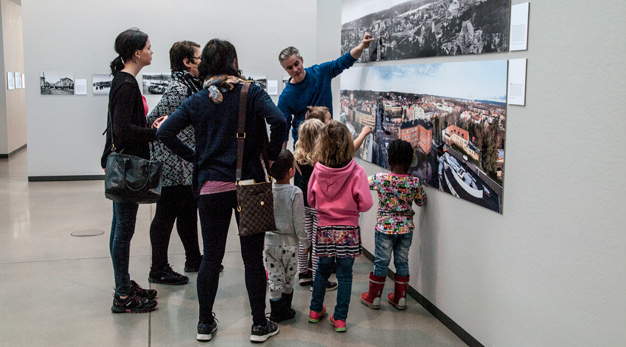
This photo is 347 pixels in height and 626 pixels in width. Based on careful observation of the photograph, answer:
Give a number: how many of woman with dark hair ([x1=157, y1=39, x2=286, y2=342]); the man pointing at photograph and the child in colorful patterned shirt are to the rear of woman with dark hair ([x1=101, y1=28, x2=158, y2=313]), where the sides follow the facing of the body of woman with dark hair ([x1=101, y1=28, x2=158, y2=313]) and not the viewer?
0

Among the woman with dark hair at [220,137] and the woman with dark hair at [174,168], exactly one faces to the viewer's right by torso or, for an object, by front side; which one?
the woman with dark hair at [174,168]

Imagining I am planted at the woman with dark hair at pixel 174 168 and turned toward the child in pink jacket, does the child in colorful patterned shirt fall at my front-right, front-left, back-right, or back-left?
front-left

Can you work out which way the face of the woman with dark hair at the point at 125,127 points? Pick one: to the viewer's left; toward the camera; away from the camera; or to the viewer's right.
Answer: to the viewer's right

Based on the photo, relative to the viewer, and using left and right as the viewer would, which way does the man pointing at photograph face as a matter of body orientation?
facing the viewer

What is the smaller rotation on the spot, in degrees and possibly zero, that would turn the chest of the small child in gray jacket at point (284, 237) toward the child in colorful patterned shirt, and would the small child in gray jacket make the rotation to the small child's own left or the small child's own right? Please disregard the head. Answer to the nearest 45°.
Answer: approximately 45° to the small child's own right

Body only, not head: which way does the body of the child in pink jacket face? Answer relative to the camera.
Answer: away from the camera

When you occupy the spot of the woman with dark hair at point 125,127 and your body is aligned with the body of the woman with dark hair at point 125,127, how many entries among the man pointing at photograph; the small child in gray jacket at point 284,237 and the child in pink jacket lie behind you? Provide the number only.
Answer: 0

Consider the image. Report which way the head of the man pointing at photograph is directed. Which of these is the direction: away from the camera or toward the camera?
toward the camera

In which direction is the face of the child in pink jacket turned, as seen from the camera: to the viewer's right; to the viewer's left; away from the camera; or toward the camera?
away from the camera

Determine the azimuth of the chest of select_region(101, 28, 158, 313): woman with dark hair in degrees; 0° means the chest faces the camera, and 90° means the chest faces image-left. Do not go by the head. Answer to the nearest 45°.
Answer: approximately 270°

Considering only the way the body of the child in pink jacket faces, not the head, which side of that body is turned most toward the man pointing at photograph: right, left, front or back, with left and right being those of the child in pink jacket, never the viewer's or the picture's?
front

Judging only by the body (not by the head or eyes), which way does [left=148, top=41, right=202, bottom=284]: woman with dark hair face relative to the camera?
to the viewer's right

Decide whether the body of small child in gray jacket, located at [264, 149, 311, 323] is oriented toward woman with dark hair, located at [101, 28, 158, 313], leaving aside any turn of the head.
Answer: no

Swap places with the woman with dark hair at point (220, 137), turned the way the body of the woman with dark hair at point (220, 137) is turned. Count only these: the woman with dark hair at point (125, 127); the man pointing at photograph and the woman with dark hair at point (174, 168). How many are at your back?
0

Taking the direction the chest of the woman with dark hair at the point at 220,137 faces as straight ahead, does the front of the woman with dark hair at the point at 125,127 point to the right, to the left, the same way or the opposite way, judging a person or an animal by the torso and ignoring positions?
to the right

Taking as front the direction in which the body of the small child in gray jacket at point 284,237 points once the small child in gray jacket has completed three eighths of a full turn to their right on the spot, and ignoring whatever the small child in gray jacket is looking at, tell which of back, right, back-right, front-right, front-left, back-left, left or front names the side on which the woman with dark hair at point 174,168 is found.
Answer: back-right

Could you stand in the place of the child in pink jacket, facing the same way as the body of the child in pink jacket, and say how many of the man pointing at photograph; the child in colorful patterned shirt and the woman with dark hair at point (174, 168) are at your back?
0

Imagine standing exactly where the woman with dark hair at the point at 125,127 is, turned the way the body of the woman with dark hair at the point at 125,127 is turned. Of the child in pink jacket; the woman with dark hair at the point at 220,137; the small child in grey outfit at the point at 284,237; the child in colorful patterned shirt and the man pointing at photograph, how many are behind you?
0

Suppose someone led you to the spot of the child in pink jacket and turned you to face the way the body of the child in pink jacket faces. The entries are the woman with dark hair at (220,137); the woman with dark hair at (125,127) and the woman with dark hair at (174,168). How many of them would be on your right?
0

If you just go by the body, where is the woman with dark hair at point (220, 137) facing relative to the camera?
away from the camera

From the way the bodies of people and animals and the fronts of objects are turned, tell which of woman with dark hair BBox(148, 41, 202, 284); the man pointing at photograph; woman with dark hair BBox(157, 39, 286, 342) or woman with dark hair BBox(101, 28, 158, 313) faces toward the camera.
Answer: the man pointing at photograph
